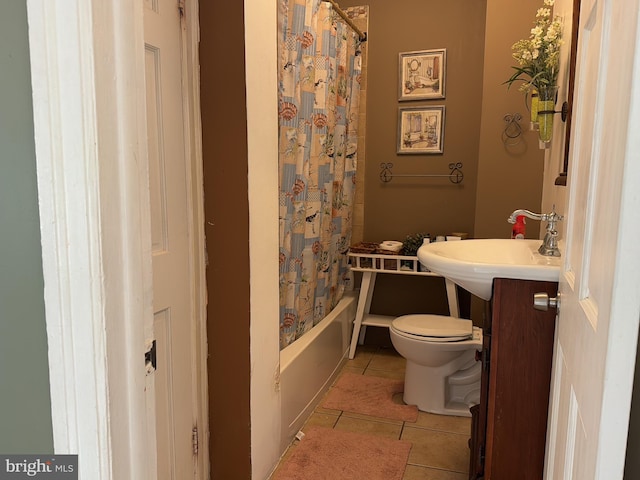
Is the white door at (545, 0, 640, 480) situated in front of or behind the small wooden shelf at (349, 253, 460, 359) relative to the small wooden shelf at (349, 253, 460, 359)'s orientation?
in front

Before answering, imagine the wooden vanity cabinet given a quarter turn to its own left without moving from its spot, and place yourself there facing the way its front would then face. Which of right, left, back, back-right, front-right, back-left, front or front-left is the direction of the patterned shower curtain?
back-right

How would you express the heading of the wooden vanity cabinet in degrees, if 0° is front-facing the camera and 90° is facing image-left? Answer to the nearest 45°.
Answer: approximately 90°

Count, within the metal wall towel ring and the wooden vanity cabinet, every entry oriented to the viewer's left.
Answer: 1

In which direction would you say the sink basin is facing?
to the viewer's left

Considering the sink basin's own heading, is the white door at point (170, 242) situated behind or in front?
in front
